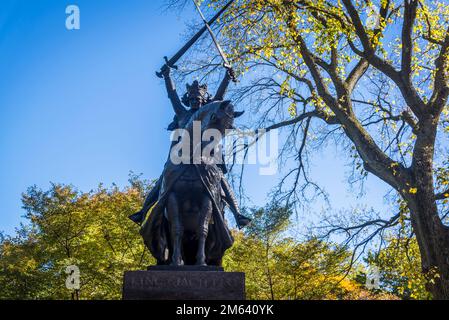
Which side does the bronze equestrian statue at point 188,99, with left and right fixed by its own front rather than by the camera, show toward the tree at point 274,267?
back

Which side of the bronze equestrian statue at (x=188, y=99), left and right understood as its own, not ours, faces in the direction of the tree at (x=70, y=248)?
back

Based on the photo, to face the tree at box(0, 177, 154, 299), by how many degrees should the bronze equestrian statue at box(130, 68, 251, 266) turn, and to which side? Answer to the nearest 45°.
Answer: approximately 180°

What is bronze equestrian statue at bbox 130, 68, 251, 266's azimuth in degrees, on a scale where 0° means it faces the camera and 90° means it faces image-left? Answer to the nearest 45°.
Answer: approximately 0°
